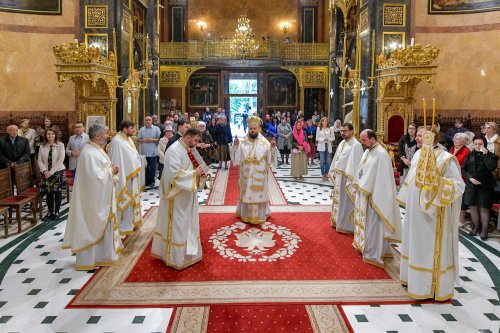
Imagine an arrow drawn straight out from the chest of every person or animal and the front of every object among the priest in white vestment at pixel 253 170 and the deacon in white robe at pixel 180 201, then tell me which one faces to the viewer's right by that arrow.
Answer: the deacon in white robe

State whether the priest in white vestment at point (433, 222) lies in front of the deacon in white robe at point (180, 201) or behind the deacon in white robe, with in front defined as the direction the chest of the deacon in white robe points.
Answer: in front

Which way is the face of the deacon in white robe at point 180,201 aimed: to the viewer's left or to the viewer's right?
to the viewer's right

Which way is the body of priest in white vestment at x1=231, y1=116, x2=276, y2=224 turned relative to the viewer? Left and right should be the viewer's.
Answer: facing the viewer

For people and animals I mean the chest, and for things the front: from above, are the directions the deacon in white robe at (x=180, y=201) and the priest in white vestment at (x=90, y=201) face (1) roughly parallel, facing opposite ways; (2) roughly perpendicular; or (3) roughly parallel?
roughly parallel

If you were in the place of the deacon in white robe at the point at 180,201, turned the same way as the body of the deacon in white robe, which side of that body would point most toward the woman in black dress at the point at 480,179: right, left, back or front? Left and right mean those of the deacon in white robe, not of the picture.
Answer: front

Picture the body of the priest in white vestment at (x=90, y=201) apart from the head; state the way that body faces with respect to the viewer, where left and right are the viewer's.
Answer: facing to the right of the viewer

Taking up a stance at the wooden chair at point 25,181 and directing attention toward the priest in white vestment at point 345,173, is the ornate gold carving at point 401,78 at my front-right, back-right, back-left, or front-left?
front-left

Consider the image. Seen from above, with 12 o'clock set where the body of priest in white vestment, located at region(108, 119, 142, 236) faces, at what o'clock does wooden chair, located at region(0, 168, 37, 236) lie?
The wooden chair is roughly at 7 o'clock from the priest in white vestment.

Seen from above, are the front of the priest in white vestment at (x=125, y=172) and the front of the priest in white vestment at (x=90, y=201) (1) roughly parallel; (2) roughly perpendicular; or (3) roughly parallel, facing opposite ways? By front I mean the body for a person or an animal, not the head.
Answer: roughly parallel

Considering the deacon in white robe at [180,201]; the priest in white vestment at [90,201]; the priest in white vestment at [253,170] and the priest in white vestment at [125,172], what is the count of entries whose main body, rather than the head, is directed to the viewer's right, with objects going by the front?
3

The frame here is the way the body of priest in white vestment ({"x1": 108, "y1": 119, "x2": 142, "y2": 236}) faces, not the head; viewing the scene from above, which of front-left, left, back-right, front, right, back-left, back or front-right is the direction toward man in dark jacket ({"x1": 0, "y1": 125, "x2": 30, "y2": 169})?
back-left

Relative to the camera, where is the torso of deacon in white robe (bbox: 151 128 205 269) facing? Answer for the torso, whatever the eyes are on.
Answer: to the viewer's right

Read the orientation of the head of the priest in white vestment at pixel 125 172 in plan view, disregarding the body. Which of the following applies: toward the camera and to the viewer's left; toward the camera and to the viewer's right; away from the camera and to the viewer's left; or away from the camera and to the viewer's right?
toward the camera and to the viewer's right

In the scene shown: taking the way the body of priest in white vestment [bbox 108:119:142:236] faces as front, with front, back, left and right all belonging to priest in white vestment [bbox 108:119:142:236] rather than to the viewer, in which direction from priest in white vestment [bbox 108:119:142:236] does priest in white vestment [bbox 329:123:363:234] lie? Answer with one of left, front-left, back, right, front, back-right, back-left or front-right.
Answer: front

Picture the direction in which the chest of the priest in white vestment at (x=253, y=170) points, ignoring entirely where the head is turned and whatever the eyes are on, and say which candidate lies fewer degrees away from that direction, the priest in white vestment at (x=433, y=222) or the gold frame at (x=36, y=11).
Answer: the priest in white vestment
